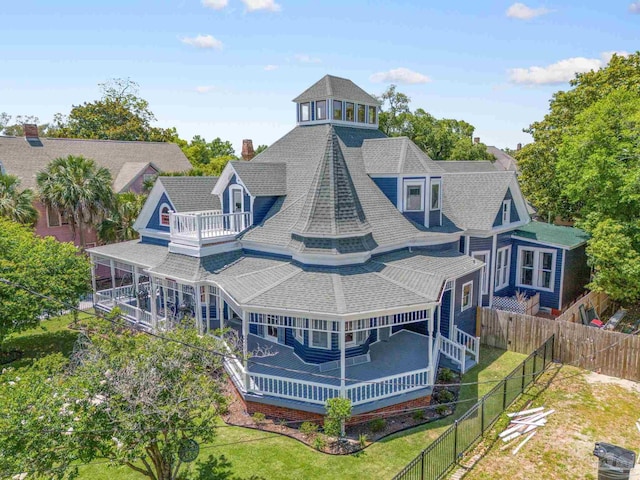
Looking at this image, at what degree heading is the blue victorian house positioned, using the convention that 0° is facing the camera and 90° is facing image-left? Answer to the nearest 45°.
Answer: approximately 45°

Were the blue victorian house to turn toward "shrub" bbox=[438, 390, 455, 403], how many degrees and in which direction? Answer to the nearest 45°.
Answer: approximately 90° to its left

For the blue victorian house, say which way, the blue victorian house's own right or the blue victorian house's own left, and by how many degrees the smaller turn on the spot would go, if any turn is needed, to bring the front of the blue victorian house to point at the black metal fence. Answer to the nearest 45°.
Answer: approximately 90° to the blue victorian house's own left

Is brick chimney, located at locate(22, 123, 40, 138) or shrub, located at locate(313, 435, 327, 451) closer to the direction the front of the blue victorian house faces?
the shrub

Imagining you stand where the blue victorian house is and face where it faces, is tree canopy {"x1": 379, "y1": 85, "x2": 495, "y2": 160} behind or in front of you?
behind

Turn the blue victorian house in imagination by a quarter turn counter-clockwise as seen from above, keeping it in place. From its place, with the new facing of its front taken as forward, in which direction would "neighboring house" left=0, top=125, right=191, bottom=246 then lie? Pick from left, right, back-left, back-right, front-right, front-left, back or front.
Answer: back

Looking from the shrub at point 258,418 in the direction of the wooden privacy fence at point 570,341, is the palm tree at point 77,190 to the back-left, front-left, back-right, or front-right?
back-left

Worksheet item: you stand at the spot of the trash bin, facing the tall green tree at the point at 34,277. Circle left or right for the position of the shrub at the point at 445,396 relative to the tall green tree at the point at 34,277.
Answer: right

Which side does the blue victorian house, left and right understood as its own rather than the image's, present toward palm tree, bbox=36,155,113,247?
right

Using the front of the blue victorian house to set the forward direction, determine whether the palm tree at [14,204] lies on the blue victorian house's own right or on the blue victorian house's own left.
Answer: on the blue victorian house's own right

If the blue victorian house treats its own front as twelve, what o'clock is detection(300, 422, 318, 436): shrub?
The shrub is roughly at 11 o'clock from the blue victorian house.

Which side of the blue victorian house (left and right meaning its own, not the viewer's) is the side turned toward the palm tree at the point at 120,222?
right

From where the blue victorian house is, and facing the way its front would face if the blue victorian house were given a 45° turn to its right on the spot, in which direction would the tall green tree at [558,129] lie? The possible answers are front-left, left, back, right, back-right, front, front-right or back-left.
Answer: back-right

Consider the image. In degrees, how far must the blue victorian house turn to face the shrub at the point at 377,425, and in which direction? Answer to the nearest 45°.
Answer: approximately 45° to its left
